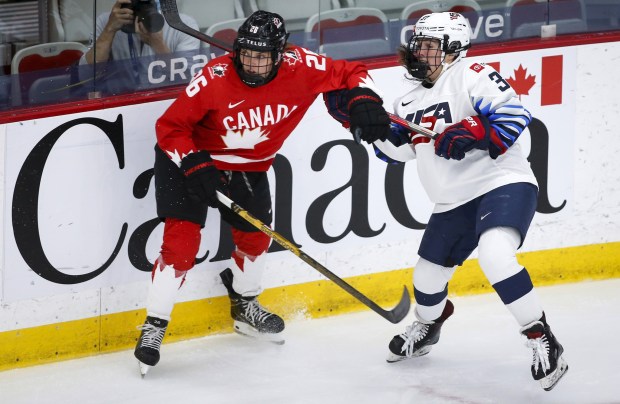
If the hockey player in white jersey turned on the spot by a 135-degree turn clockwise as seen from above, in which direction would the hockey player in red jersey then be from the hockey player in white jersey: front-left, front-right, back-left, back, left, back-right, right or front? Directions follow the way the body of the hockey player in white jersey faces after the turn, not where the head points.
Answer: left

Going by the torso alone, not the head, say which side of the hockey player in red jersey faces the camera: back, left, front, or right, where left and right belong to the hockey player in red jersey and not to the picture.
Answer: front

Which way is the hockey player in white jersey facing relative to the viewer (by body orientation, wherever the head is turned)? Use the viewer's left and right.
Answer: facing the viewer and to the left of the viewer
